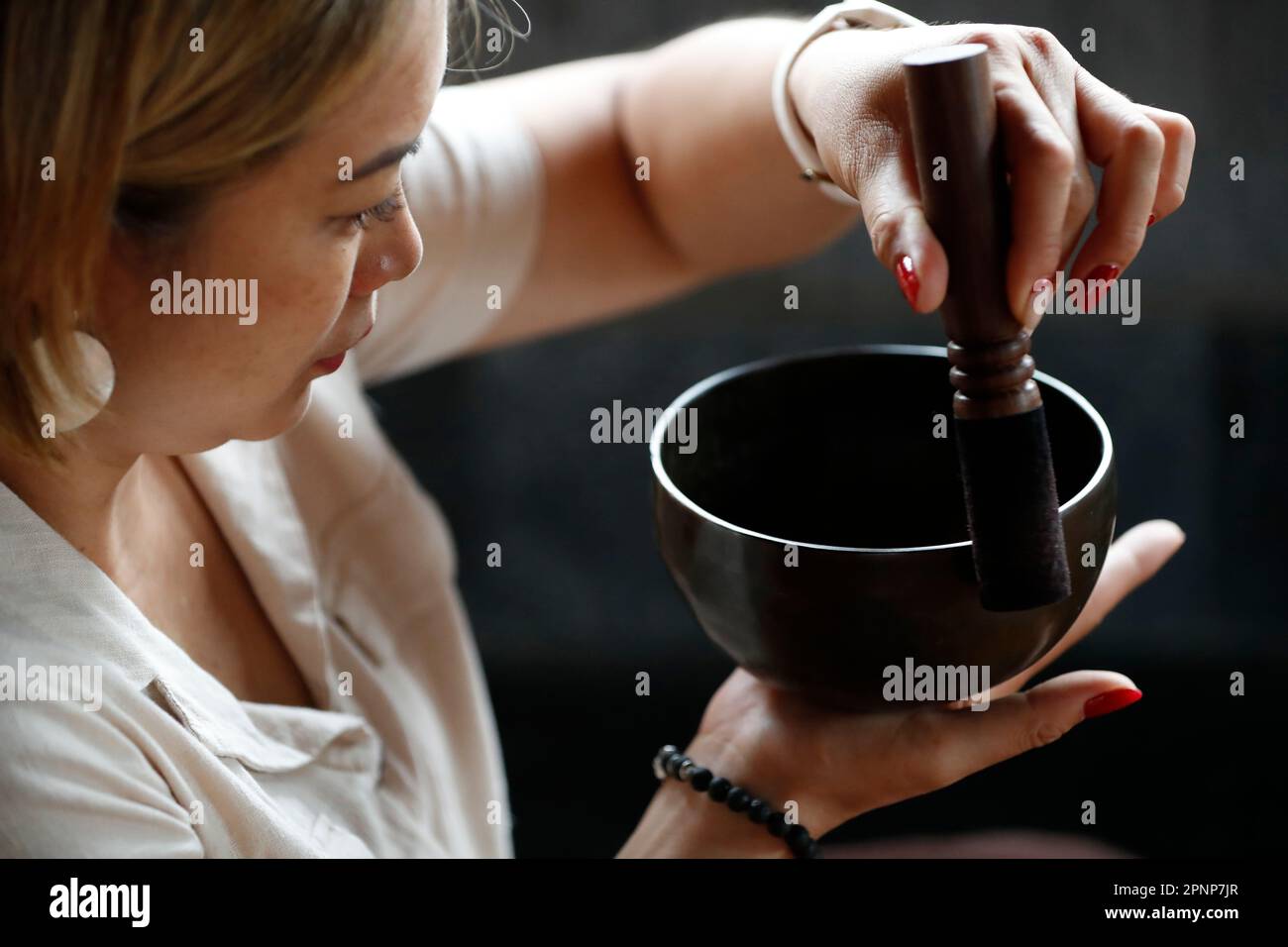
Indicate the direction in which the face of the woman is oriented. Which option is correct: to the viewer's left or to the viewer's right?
to the viewer's right

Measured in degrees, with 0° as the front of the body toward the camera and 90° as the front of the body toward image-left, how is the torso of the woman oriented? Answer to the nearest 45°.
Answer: approximately 315°
